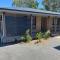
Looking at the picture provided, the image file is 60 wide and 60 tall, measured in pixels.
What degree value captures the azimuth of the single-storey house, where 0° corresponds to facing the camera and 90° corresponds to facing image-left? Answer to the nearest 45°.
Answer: approximately 315°

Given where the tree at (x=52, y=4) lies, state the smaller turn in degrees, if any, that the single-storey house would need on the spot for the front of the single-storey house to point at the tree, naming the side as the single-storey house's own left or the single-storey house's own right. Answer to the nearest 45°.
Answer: approximately 135° to the single-storey house's own left

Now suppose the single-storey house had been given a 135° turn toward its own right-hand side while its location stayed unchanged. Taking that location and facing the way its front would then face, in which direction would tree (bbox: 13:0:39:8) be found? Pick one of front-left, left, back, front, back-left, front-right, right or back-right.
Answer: right
